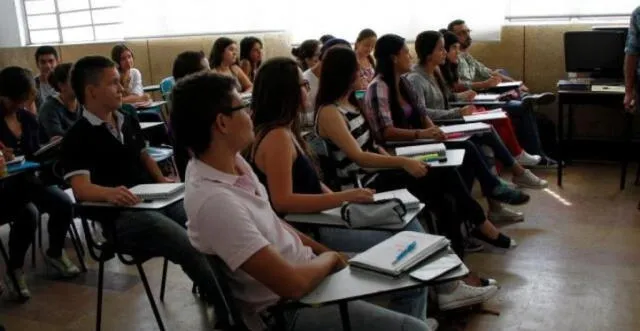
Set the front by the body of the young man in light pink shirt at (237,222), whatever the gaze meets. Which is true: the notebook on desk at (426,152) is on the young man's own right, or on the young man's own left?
on the young man's own left

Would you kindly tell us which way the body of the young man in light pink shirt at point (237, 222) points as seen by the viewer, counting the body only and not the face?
to the viewer's right

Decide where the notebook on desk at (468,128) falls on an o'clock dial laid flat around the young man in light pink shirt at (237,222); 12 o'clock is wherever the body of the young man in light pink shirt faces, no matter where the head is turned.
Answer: The notebook on desk is roughly at 10 o'clock from the young man in light pink shirt.

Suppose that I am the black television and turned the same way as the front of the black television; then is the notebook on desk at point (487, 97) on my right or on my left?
on my right

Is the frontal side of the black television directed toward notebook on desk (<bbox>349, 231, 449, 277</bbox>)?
yes

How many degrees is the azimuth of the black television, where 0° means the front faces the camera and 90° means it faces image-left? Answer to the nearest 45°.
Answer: approximately 0°

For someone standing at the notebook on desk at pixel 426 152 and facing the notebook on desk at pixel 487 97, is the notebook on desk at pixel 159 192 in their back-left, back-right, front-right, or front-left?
back-left

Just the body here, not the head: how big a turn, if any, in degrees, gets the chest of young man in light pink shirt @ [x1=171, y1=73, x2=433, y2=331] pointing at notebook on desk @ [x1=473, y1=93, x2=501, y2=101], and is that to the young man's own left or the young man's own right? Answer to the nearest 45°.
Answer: approximately 45° to the young man's own left
